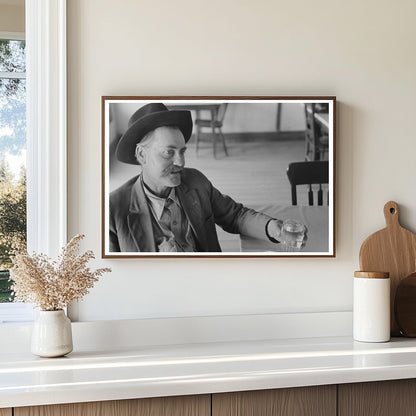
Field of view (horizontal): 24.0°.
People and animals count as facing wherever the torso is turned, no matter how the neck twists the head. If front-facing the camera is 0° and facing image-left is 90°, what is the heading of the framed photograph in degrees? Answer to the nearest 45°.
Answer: approximately 0°

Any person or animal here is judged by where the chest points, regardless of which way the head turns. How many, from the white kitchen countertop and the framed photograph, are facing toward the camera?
2

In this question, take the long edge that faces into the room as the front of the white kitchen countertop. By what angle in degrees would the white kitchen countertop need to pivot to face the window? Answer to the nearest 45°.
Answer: approximately 135° to its right
